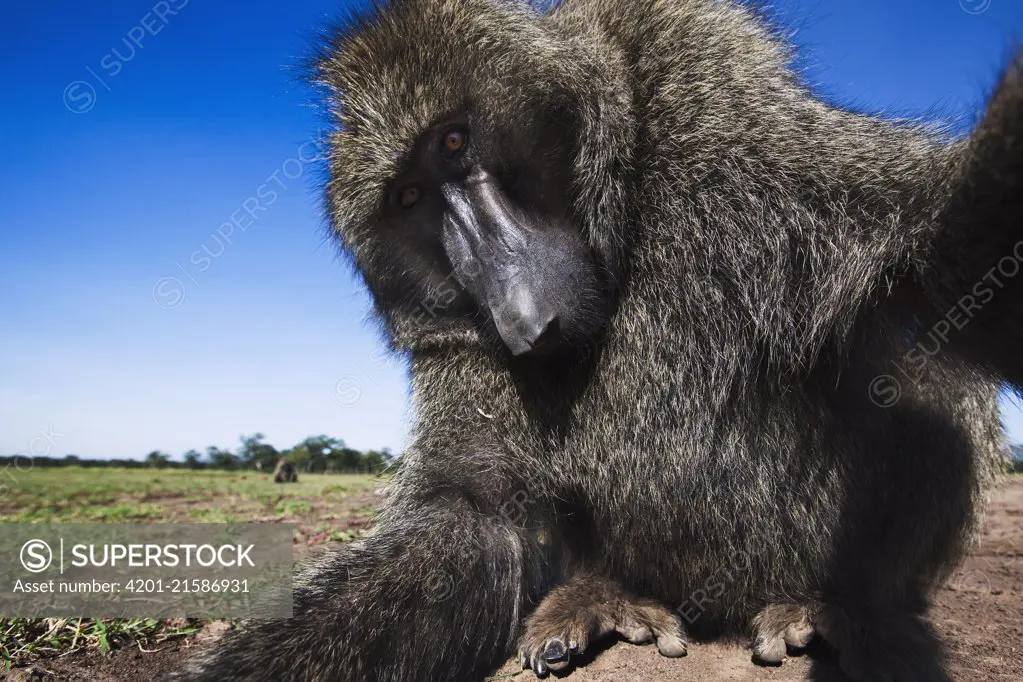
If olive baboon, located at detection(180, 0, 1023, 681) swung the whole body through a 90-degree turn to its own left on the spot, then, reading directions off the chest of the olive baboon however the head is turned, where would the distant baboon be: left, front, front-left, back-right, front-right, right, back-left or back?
back-left

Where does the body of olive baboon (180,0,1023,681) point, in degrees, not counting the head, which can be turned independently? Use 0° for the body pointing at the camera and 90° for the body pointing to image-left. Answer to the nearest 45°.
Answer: approximately 0°
